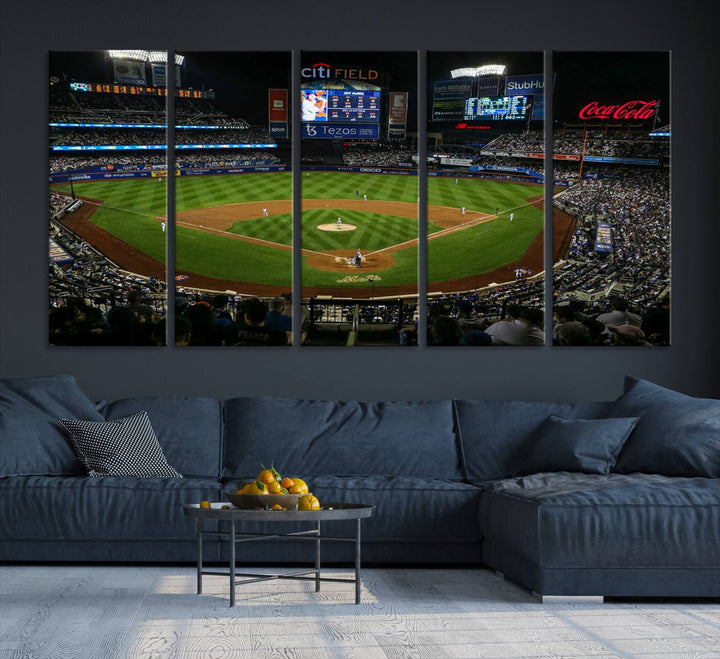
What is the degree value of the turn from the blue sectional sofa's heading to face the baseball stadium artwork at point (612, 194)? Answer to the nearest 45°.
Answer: approximately 135° to its left

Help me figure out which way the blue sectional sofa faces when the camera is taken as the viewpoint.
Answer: facing the viewer
